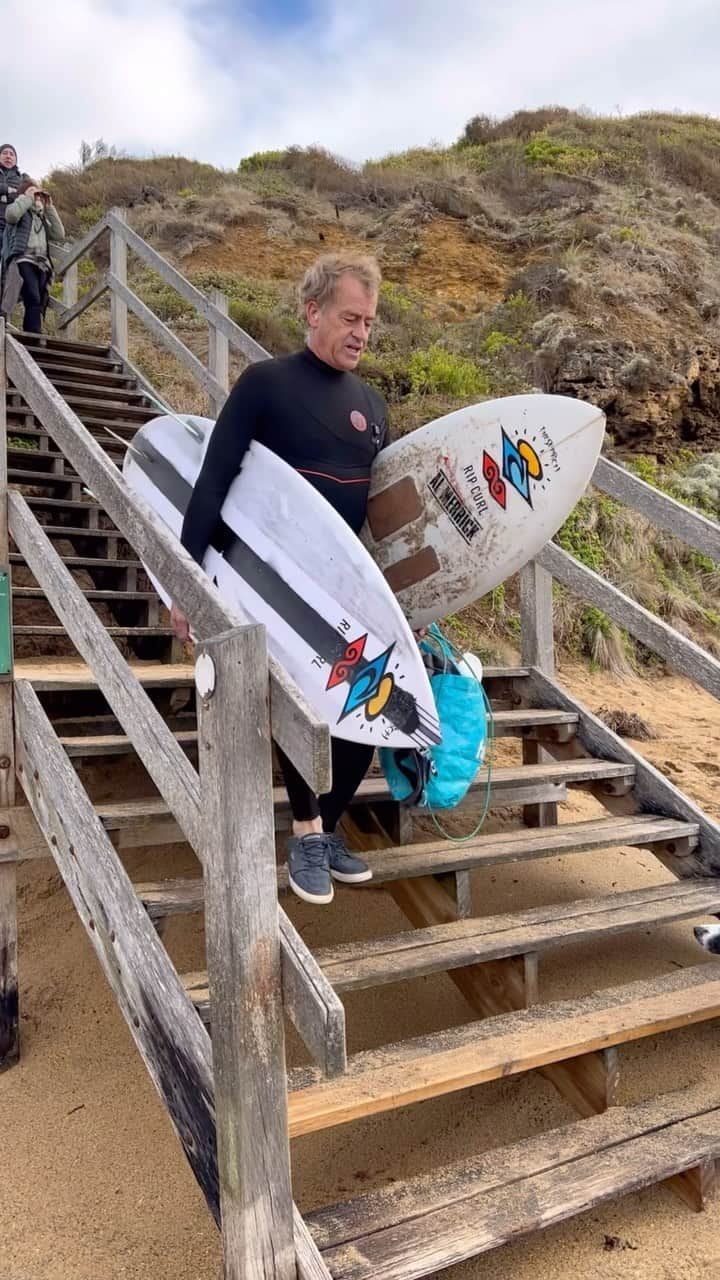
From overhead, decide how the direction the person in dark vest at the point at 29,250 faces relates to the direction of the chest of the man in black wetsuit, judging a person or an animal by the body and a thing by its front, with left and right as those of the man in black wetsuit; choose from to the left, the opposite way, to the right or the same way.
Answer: the same way

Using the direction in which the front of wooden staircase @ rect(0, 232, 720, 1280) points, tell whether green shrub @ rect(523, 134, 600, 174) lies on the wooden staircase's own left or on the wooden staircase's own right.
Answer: on the wooden staircase's own left

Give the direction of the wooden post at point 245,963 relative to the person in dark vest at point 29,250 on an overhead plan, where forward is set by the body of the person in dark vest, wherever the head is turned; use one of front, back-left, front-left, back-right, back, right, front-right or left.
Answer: front-right

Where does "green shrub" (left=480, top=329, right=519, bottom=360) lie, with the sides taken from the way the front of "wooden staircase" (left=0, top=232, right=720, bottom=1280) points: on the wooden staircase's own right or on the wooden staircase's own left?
on the wooden staircase's own left

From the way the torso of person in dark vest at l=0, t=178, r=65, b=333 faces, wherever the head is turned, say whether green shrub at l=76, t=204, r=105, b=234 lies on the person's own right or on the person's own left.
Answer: on the person's own left

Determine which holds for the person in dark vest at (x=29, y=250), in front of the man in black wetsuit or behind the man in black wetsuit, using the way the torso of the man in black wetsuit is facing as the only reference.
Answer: behind

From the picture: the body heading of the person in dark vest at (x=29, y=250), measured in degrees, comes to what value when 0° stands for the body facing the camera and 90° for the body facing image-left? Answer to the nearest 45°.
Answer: approximately 315°

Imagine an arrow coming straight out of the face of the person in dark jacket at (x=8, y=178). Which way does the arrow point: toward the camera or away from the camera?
toward the camera

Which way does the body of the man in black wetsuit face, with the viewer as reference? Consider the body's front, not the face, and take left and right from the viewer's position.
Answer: facing the viewer and to the right of the viewer

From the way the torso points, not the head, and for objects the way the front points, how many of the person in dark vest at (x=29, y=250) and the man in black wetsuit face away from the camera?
0

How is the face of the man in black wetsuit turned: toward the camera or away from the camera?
toward the camera
